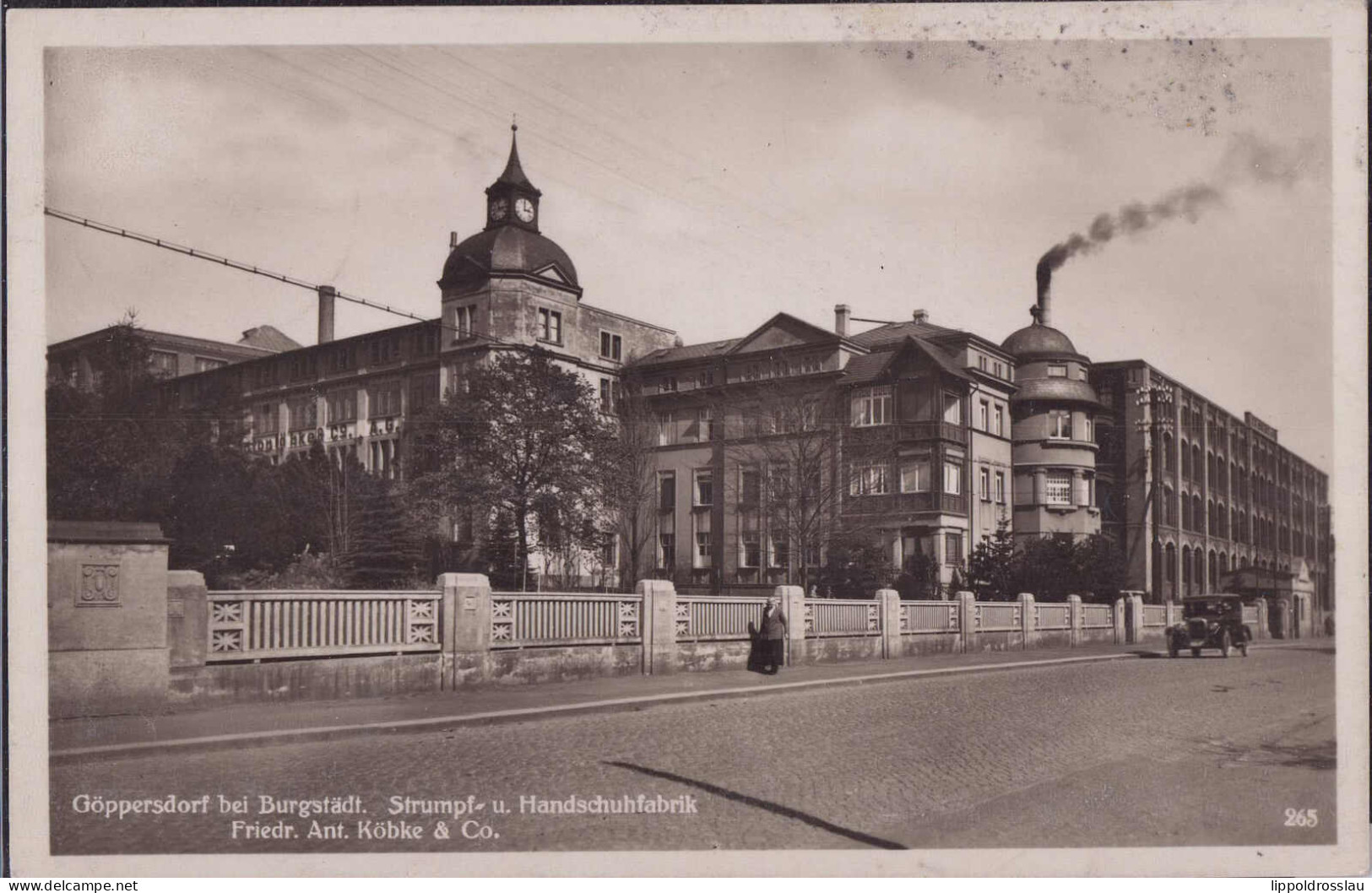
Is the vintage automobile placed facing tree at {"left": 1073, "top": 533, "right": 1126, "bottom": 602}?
no

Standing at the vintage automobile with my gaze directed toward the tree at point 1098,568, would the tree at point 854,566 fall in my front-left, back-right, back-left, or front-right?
front-left

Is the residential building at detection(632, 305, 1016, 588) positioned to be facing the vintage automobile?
no

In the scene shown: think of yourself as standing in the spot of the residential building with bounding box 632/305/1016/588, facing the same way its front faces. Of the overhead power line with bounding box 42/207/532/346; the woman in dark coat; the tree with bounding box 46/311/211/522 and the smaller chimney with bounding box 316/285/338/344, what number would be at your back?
0

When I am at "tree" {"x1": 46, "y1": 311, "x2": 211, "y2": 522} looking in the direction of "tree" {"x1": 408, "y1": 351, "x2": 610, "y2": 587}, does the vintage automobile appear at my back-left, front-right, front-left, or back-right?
front-right

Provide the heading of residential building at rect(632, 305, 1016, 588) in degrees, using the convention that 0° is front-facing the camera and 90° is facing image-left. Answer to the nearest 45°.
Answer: approximately 45°

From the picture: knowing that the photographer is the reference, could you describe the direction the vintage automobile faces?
facing the viewer and to the left of the viewer

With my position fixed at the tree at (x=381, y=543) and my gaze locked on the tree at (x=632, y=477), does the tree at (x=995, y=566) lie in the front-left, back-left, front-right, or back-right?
front-right
